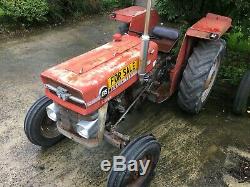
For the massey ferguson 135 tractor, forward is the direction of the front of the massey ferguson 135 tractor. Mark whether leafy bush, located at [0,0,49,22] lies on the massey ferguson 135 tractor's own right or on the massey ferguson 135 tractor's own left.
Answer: on the massey ferguson 135 tractor's own right

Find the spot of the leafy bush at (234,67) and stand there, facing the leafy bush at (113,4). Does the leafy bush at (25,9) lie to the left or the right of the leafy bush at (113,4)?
left

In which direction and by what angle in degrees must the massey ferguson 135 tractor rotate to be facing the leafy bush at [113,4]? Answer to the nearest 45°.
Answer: approximately 135° to its right

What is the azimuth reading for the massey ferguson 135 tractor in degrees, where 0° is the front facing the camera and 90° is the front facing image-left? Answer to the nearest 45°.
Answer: approximately 45°

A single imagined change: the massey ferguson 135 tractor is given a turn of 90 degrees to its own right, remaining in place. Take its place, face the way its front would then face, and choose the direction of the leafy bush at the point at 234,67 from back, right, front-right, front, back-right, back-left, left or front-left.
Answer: right
